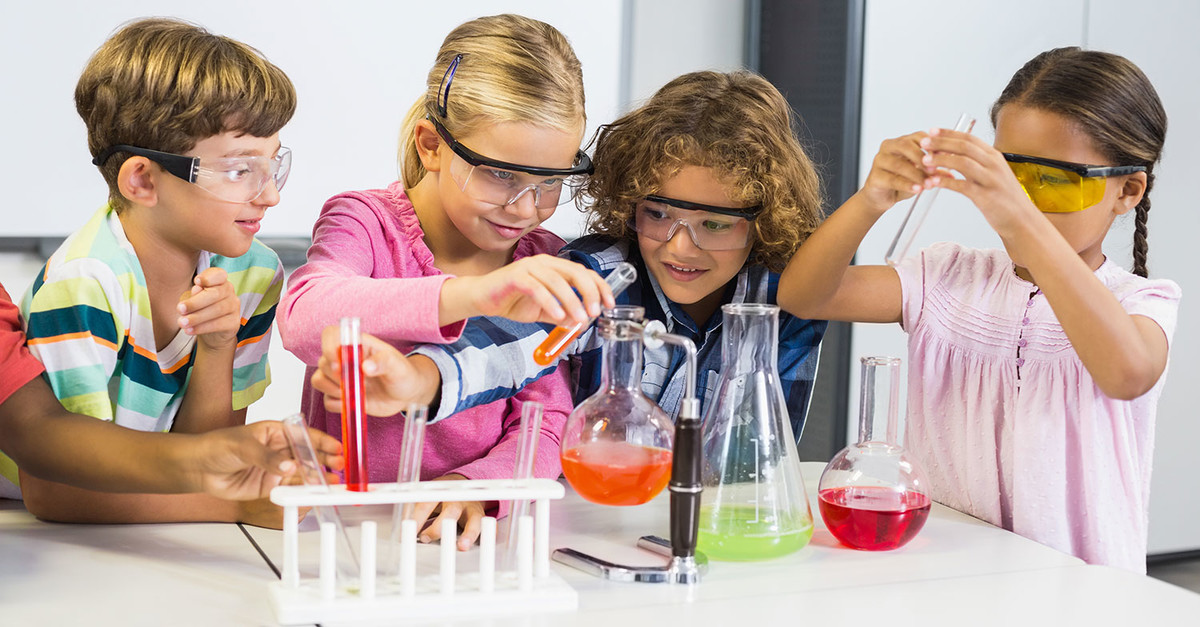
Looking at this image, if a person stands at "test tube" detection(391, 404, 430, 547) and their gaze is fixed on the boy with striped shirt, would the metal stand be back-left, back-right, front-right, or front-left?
back-right

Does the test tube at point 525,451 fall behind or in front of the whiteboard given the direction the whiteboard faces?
in front

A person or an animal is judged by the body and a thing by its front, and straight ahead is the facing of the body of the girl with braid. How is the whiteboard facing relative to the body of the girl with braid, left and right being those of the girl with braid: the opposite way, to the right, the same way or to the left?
to the left

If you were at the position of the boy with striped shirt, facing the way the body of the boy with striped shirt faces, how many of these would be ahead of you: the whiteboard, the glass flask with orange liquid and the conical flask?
2

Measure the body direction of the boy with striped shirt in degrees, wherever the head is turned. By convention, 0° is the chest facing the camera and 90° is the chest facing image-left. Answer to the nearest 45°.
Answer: approximately 315°

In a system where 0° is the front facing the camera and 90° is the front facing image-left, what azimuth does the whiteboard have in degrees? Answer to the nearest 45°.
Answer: approximately 0°

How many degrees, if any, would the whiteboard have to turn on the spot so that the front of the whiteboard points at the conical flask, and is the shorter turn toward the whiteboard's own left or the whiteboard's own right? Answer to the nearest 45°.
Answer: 0° — it already faces it

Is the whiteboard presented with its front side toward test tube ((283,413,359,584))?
yes

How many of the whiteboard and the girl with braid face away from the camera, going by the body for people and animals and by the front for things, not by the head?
0

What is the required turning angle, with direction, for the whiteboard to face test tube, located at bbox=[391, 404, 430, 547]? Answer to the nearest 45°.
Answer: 0° — it already faces it

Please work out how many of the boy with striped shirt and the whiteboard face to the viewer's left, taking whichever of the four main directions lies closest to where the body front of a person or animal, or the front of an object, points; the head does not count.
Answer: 0

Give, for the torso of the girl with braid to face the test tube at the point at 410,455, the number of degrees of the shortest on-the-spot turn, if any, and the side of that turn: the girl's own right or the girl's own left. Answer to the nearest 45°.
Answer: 0° — they already face it

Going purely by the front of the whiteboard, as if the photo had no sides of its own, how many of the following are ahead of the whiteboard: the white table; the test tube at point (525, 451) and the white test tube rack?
3
